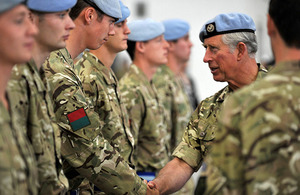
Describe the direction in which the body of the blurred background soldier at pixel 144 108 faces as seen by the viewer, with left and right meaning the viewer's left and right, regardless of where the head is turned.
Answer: facing to the right of the viewer

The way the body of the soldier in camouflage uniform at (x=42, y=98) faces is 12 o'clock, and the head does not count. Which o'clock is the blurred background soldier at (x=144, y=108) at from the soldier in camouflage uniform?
The blurred background soldier is roughly at 10 o'clock from the soldier in camouflage uniform.

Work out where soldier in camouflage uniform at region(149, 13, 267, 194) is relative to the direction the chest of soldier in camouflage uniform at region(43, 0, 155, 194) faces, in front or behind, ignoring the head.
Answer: in front

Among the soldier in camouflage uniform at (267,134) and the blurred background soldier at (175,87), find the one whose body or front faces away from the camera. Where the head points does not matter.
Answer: the soldier in camouflage uniform

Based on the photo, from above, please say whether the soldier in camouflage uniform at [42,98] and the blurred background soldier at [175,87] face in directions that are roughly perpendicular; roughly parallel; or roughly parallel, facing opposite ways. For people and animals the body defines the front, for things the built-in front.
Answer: roughly parallel

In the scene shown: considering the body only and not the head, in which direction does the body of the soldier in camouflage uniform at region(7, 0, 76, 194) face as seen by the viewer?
to the viewer's right

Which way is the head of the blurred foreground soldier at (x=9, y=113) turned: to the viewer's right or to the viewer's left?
to the viewer's right

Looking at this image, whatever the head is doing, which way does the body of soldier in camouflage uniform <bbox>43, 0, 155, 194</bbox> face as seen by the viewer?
to the viewer's right

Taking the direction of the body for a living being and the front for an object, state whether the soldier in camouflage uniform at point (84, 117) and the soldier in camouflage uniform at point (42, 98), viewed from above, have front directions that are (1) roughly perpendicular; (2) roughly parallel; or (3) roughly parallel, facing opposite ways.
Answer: roughly parallel
